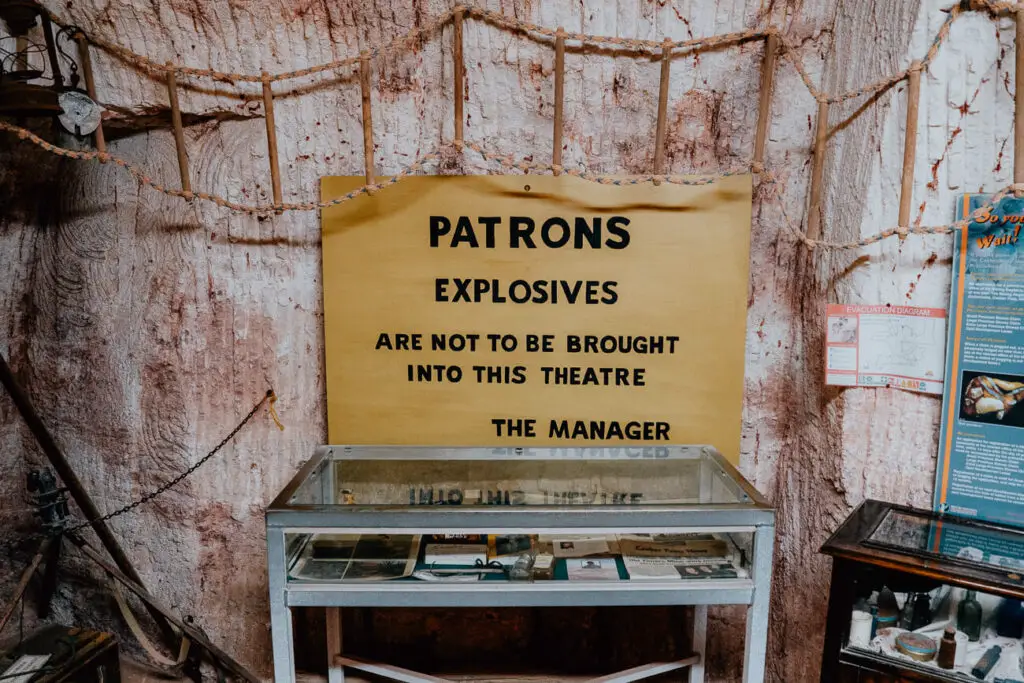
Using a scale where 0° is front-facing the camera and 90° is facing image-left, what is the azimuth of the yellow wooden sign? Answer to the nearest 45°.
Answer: approximately 0°

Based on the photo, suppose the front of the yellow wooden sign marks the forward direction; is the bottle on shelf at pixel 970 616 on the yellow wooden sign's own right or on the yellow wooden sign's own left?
on the yellow wooden sign's own left

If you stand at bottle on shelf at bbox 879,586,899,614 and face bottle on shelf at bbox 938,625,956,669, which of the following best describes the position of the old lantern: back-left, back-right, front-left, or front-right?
back-right

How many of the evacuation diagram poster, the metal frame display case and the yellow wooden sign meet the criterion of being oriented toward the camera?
3

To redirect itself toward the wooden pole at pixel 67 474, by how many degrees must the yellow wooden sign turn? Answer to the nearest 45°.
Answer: approximately 90° to its right

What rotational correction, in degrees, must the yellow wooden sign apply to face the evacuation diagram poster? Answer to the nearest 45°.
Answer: approximately 90° to its left

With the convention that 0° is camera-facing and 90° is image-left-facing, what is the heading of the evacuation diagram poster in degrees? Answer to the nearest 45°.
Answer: approximately 0°

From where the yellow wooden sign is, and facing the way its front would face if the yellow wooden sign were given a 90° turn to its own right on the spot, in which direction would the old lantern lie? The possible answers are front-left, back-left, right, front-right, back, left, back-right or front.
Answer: front

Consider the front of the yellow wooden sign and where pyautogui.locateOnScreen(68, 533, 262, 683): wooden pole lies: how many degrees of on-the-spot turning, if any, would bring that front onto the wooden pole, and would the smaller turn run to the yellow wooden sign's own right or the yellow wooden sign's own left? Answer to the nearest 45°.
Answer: approximately 90° to the yellow wooden sign's own right

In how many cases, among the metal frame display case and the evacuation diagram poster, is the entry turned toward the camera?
2

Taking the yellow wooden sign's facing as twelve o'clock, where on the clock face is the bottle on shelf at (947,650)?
The bottle on shelf is roughly at 10 o'clock from the yellow wooden sign.

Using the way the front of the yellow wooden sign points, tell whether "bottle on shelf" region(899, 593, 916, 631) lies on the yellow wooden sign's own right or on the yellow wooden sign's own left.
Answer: on the yellow wooden sign's own left
